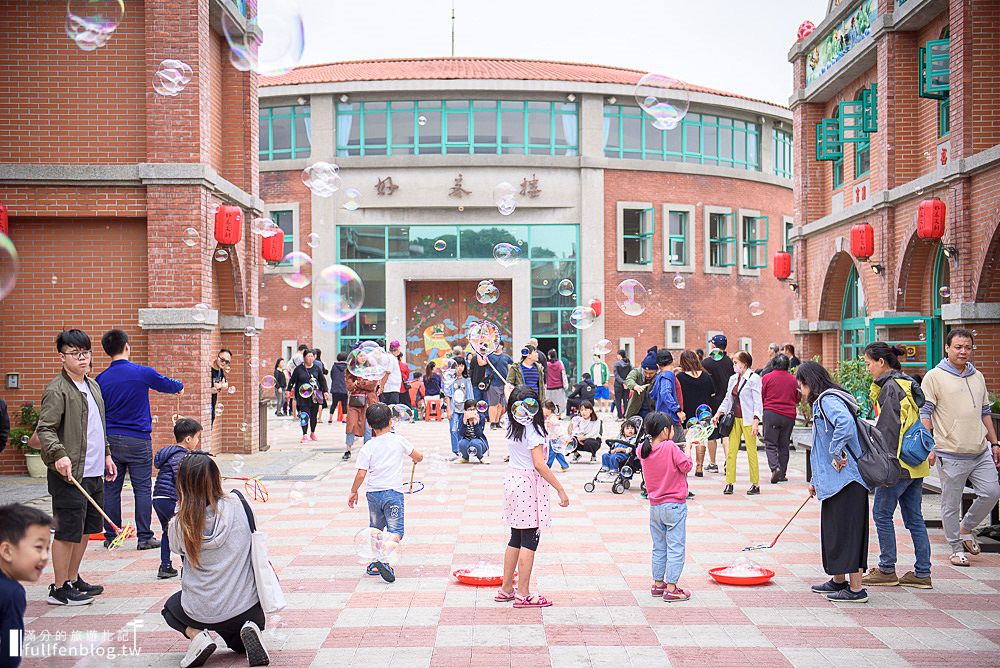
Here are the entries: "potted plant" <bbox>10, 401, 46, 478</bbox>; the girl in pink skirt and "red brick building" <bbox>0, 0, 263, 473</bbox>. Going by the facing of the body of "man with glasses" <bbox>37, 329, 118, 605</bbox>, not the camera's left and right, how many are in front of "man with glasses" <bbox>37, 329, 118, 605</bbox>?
1

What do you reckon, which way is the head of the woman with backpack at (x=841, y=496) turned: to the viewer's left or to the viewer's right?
to the viewer's left

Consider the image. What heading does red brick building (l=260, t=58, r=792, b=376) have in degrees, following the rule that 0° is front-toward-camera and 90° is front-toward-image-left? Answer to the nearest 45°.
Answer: approximately 0°

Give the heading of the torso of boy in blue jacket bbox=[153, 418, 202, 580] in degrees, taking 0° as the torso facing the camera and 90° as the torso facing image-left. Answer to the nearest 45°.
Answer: approximately 270°

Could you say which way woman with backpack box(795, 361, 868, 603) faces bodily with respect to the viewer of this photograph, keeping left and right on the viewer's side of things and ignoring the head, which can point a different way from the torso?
facing to the left of the viewer

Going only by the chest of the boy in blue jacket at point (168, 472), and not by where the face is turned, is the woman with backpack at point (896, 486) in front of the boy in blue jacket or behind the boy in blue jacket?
in front

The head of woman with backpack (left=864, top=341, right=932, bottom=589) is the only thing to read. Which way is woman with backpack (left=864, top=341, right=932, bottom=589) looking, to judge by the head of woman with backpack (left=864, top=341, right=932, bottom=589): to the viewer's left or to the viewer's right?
to the viewer's left

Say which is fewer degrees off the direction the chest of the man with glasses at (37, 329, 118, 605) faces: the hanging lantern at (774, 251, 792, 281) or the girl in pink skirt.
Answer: the girl in pink skirt

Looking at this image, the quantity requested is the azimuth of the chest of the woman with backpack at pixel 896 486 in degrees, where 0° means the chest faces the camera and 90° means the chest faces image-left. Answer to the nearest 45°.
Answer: approximately 90°
